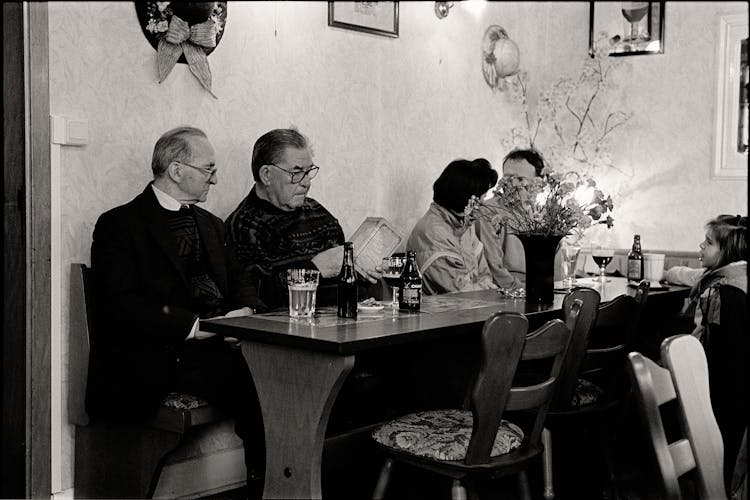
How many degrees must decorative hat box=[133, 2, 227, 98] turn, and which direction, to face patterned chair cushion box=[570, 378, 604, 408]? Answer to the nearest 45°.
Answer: approximately 45° to its left

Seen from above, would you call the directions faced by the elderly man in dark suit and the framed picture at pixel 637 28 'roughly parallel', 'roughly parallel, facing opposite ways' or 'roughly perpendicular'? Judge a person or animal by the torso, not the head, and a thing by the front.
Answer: roughly perpendicular

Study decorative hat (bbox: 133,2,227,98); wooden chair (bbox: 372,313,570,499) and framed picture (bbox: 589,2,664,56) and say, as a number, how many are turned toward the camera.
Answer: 2

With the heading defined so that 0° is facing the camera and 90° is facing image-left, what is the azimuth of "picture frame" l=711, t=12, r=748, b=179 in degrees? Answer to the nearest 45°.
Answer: approximately 0°

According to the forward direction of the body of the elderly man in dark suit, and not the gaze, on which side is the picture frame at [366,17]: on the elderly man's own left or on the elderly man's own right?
on the elderly man's own left

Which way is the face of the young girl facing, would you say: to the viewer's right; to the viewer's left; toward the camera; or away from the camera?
to the viewer's left

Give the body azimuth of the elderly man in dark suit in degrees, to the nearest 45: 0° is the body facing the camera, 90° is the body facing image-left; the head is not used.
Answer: approximately 315°

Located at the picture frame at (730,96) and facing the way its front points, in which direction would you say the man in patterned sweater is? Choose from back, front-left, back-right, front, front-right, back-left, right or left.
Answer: front-right

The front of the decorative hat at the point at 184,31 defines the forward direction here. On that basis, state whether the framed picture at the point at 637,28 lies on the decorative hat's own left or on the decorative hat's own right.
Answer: on the decorative hat's own left

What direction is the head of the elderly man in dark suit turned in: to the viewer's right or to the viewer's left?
to the viewer's right

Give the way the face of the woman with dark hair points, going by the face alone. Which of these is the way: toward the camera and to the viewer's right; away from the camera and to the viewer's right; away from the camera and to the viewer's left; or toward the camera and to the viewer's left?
away from the camera and to the viewer's right

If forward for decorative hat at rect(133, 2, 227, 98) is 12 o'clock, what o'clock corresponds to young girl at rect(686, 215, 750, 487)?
The young girl is roughly at 10 o'clock from the decorative hat.

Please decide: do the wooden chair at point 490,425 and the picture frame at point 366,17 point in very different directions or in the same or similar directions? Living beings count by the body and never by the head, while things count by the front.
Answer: very different directions
